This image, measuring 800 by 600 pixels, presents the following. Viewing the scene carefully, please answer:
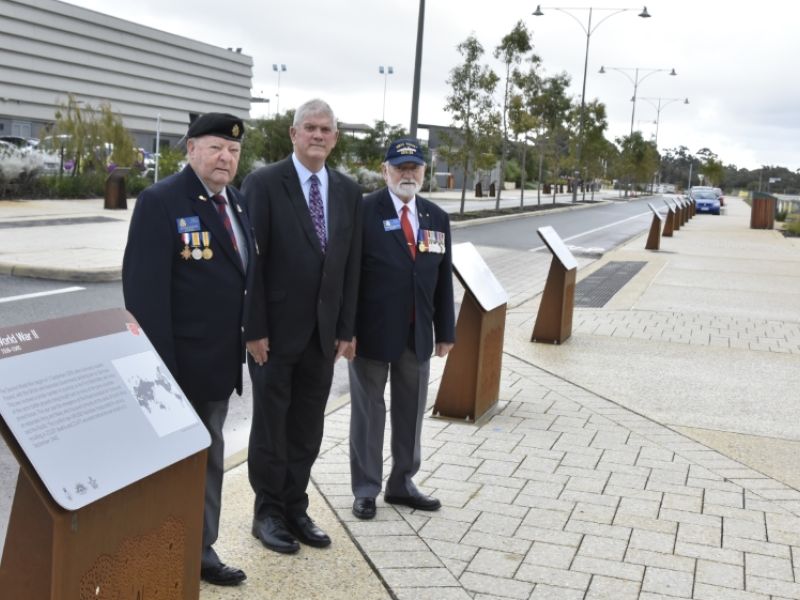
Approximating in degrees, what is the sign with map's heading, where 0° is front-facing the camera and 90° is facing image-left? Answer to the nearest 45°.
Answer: approximately 315°

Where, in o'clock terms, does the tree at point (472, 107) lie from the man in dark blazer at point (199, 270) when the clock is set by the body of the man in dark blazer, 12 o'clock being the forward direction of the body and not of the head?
The tree is roughly at 8 o'clock from the man in dark blazer.

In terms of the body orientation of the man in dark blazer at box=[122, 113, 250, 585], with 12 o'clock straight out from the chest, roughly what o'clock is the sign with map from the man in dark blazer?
The sign with map is roughly at 2 o'clock from the man in dark blazer.

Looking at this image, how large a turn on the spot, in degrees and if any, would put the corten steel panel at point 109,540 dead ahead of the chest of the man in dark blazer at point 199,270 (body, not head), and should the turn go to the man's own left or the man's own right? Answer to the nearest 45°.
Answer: approximately 45° to the man's own right

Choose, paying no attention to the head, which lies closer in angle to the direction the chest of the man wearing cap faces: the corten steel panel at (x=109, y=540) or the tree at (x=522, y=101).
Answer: the corten steel panel
